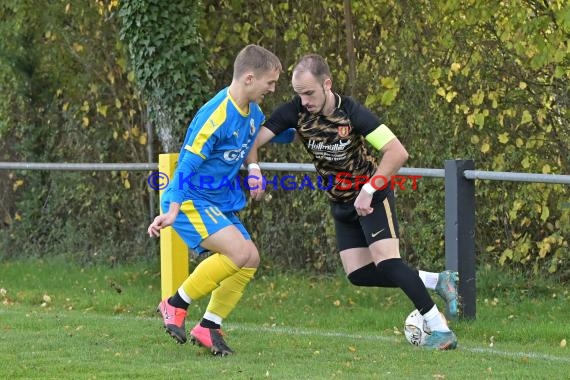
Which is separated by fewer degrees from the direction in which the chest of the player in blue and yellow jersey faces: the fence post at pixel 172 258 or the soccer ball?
the soccer ball

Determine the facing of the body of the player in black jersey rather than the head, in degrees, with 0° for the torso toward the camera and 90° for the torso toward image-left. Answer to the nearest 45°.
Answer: approximately 45°

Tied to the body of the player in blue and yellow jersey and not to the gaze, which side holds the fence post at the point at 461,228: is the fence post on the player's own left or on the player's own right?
on the player's own left

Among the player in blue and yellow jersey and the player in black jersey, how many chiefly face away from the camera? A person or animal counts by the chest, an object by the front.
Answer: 0

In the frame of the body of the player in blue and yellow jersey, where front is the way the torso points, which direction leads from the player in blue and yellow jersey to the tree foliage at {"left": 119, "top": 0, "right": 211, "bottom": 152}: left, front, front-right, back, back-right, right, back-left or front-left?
back-left

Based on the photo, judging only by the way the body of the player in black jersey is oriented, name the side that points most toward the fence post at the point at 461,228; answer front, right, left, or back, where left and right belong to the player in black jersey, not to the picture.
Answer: back

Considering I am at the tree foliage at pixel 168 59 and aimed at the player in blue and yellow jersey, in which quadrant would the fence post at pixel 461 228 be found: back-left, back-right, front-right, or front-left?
front-left

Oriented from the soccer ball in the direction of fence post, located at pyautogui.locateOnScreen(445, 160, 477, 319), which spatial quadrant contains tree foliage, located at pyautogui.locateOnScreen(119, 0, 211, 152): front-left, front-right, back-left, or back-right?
front-left

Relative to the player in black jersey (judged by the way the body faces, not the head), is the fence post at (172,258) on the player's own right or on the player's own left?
on the player's own right

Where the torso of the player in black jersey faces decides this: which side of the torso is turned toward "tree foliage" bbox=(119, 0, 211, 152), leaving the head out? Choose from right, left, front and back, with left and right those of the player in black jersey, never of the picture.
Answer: right

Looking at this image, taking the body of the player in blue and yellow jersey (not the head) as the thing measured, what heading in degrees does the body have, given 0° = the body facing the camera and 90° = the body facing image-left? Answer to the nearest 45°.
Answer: approximately 315°
